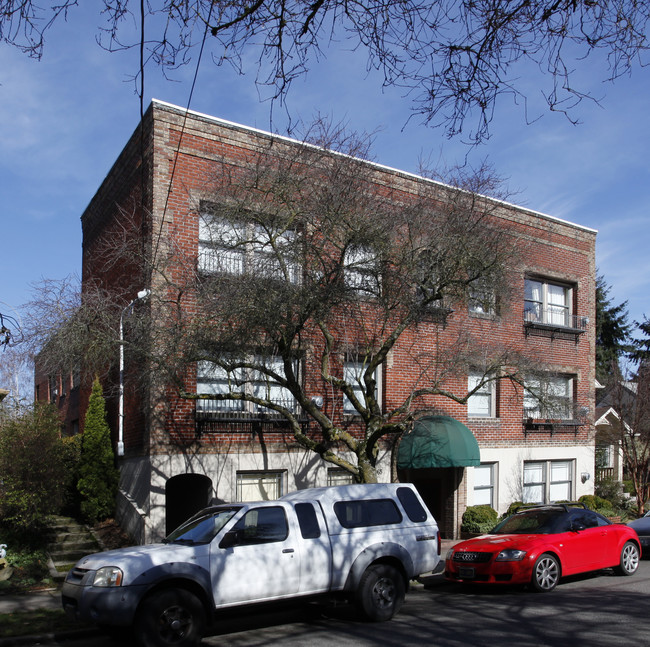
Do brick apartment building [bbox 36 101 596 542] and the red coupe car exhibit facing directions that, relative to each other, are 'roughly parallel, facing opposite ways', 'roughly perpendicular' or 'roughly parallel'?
roughly perpendicular

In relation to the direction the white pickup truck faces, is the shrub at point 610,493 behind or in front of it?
behind

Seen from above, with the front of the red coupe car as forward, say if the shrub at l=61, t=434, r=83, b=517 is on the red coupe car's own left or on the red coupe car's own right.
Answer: on the red coupe car's own right

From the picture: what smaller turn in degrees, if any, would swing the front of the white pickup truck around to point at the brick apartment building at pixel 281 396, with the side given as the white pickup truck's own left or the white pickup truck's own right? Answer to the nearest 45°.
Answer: approximately 135° to the white pickup truck's own right

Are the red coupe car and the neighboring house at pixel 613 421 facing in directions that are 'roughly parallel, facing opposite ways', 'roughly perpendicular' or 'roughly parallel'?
roughly perpendicular

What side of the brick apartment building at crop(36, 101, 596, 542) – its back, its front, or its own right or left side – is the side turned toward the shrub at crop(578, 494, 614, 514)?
left

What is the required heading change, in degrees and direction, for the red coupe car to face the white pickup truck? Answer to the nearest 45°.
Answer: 0° — it already faces it

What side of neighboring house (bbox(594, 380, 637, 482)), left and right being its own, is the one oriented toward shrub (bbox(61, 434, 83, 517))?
right

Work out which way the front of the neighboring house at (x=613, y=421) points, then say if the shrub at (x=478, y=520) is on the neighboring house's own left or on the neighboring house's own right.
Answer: on the neighboring house's own right
